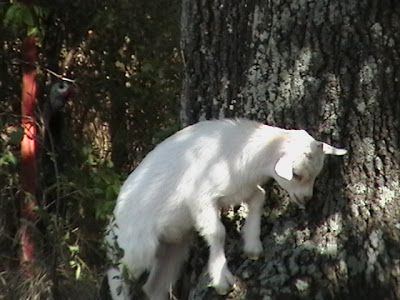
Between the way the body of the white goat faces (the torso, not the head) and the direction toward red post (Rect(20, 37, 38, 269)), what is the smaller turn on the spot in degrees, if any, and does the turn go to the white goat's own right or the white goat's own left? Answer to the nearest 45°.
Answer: approximately 135° to the white goat's own left

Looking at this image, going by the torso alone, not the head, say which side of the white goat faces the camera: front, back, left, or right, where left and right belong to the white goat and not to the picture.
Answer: right

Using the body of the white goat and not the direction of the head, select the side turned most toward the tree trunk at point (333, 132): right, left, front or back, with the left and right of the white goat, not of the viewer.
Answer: front
